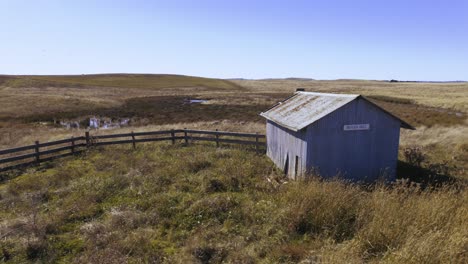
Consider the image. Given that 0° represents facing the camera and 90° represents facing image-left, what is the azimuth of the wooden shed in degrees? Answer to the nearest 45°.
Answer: approximately 315°

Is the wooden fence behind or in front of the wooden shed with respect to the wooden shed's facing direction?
behind
